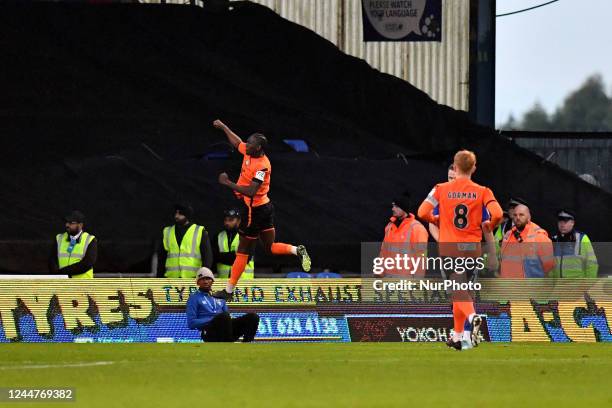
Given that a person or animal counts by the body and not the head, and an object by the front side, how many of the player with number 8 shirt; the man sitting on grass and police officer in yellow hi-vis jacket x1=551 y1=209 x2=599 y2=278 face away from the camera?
1

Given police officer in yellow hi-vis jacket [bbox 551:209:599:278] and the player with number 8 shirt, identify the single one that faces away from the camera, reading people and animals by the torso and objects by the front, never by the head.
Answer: the player with number 8 shirt

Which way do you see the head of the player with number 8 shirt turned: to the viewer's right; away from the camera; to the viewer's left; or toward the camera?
away from the camera

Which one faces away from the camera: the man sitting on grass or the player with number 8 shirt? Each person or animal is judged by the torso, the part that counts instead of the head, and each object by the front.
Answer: the player with number 8 shirt

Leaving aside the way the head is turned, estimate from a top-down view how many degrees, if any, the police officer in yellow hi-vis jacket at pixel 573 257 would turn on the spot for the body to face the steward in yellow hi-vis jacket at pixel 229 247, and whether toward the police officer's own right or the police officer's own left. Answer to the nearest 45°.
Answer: approximately 45° to the police officer's own right

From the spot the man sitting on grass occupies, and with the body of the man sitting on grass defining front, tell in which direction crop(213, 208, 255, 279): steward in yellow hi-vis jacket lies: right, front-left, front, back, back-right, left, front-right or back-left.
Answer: back-left

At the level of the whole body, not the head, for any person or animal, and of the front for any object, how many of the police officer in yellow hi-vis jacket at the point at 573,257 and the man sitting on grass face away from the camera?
0

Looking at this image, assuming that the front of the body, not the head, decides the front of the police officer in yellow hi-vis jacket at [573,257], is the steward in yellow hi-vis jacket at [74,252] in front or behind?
in front

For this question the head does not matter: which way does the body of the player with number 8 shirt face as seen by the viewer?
away from the camera

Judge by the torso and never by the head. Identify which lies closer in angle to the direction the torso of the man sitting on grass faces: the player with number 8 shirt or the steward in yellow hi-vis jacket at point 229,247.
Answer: the player with number 8 shirt

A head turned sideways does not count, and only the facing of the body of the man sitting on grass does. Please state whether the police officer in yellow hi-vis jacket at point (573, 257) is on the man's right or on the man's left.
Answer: on the man's left
